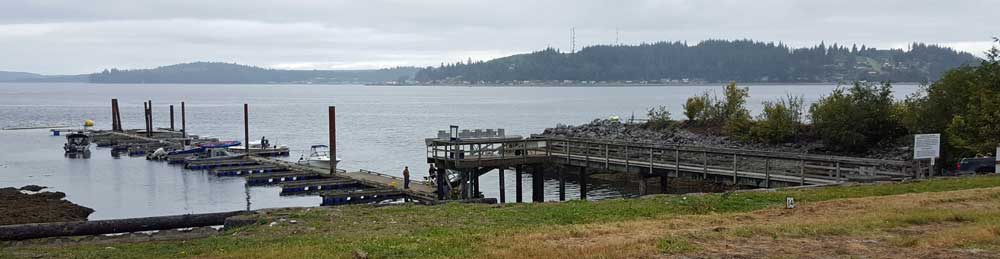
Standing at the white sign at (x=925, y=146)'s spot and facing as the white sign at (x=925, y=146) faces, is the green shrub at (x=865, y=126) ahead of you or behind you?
behind

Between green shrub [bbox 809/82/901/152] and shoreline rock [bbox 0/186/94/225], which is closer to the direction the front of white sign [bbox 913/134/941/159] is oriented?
the shoreline rock

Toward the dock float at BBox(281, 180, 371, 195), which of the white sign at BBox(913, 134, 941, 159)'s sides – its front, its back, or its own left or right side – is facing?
right

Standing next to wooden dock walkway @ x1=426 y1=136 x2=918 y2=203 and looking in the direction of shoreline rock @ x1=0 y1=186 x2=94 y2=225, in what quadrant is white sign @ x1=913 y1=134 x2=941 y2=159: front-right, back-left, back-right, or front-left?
back-left

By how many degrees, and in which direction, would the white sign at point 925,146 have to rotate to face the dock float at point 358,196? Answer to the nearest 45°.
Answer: approximately 90° to its right

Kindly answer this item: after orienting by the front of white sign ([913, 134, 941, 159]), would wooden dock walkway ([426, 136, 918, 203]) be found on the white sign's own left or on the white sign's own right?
on the white sign's own right

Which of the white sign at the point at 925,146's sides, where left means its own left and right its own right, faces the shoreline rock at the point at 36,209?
right

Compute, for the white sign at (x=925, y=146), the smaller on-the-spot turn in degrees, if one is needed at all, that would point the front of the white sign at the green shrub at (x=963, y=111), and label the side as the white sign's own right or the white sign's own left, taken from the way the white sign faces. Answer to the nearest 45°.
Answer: approximately 180°

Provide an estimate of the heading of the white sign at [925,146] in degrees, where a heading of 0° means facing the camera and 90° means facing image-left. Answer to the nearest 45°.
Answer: approximately 0°
